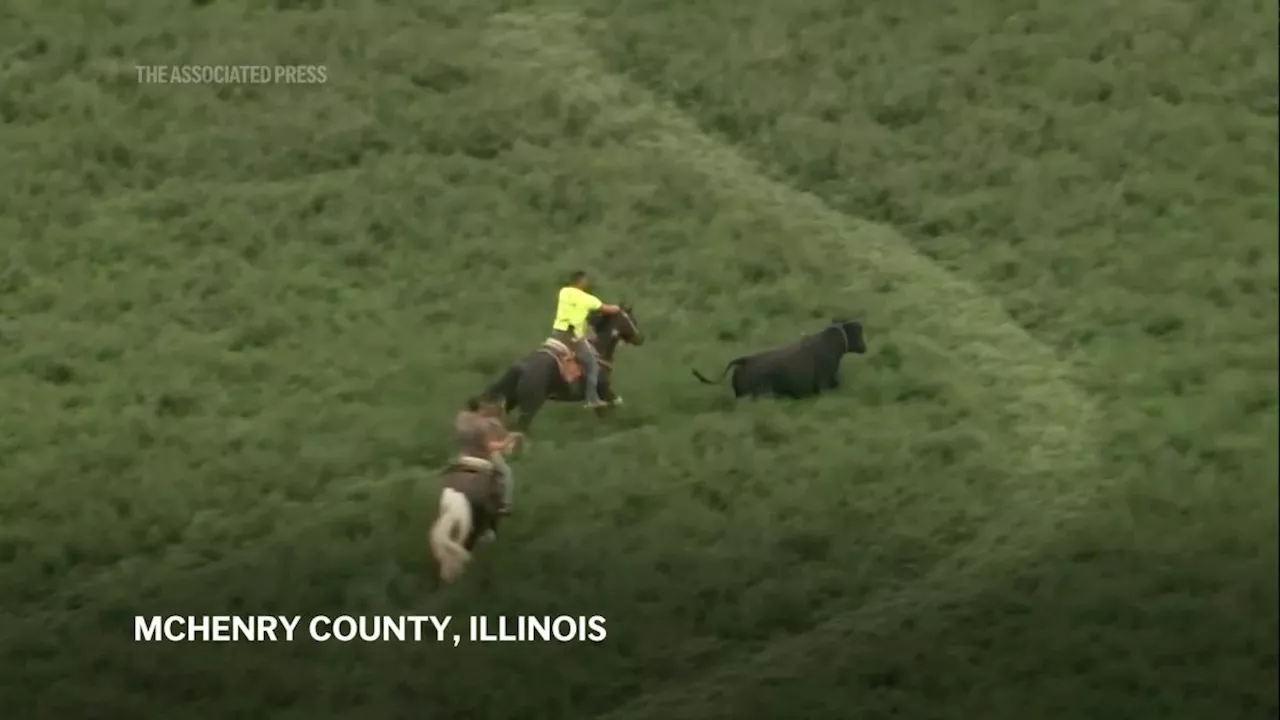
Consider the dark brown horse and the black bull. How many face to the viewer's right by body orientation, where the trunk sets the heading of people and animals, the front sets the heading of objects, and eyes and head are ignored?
2

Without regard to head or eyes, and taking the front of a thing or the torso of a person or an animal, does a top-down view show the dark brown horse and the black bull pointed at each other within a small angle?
no

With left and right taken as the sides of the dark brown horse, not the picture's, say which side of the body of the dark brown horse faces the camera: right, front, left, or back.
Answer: right

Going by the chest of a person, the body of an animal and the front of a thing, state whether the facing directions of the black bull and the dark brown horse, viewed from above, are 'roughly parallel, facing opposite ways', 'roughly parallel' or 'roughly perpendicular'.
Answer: roughly parallel

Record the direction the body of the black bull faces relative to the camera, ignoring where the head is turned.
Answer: to the viewer's right
